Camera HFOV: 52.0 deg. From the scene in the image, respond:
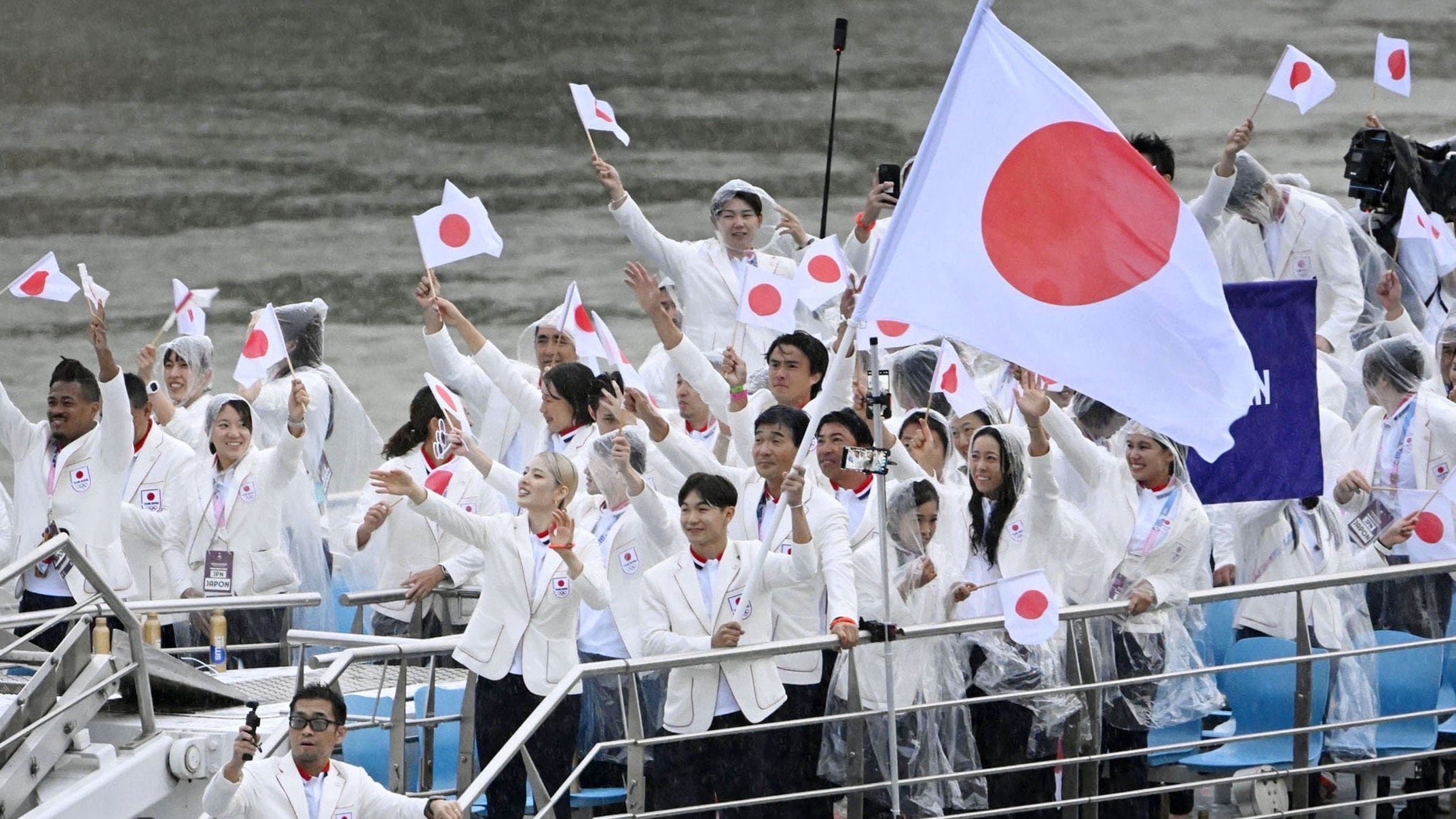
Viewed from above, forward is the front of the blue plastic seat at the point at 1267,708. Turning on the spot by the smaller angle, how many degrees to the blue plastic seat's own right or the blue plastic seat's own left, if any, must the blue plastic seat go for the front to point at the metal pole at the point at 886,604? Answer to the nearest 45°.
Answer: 0° — it already faces it

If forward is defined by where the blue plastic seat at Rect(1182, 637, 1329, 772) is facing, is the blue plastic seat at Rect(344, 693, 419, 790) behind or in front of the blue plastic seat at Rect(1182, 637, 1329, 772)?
in front

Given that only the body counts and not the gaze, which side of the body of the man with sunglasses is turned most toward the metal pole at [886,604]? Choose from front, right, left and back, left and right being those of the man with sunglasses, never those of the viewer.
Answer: left

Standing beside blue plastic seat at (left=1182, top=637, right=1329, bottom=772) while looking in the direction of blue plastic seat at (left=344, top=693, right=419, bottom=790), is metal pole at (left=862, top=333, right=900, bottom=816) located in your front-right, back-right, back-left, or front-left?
front-left

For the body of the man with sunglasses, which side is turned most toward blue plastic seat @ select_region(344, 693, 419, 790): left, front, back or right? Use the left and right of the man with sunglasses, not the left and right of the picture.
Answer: back

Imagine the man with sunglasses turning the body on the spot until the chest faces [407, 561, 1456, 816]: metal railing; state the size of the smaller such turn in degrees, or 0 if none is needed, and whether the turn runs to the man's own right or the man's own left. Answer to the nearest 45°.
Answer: approximately 90° to the man's own left

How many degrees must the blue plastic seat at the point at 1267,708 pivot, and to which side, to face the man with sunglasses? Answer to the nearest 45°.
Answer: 0° — it already faces them

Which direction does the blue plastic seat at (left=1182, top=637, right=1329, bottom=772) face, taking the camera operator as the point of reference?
facing the viewer and to the left of the viewer

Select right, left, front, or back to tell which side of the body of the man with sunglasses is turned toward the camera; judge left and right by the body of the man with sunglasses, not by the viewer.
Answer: front

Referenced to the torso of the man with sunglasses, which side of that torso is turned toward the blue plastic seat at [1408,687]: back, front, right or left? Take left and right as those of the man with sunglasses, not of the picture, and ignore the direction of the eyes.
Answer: left

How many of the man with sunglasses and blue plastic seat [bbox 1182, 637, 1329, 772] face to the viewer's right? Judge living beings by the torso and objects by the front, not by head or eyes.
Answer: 0
